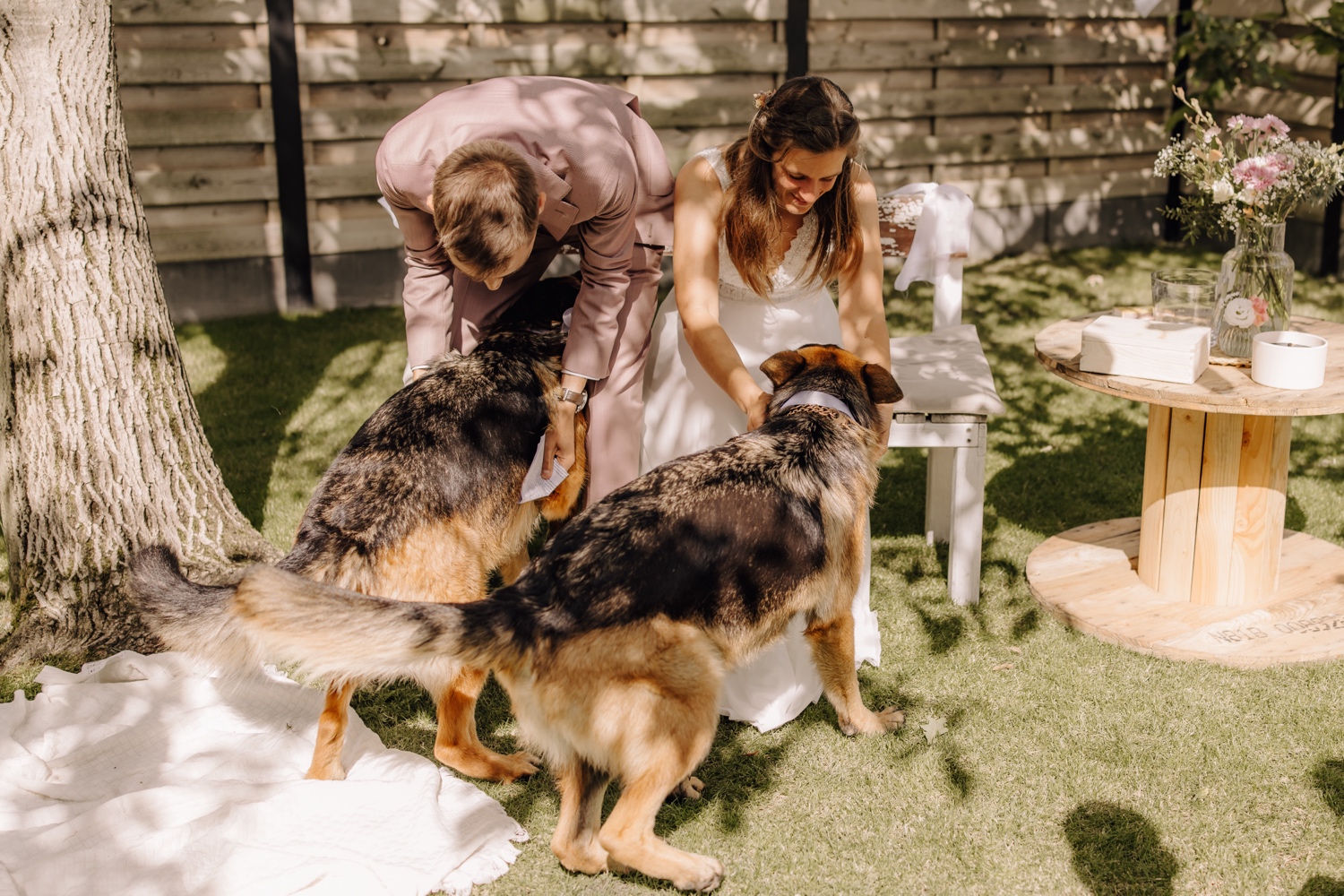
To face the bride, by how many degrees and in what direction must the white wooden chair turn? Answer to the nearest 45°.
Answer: approximately 45° to its right

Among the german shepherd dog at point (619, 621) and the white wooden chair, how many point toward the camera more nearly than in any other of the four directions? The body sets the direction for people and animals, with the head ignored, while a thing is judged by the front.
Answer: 1

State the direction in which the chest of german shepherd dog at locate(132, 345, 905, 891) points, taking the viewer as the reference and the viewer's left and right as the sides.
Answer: facing away from the viewer and to the right of the viewer

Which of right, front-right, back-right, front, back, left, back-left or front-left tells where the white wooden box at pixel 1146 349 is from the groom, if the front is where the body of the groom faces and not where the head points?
back-left

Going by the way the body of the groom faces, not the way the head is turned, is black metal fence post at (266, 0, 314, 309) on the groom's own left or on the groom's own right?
on the groom's own right

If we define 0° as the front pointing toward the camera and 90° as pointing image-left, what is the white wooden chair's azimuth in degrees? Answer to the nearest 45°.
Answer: approximately 0°

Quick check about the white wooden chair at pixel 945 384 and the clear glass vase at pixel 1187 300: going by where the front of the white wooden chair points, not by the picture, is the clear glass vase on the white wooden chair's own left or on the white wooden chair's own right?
on the white wooden chair's own left

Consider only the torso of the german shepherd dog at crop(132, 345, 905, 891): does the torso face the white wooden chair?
yes
